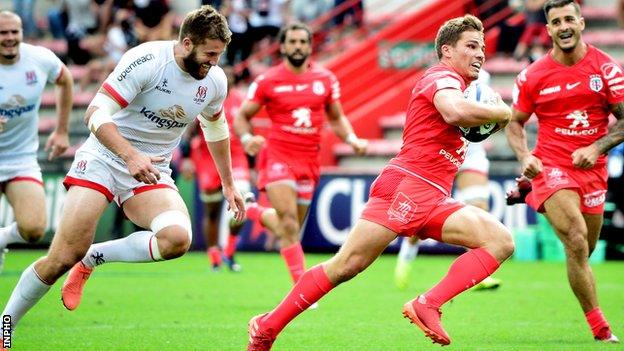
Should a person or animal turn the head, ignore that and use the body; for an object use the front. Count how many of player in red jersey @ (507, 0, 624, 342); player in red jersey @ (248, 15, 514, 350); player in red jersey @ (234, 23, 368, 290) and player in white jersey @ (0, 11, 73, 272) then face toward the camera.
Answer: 3

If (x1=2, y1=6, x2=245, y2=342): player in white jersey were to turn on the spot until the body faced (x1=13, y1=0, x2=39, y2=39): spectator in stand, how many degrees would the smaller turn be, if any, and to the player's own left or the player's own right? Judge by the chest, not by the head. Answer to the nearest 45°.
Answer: approximately 135° to the player's own left

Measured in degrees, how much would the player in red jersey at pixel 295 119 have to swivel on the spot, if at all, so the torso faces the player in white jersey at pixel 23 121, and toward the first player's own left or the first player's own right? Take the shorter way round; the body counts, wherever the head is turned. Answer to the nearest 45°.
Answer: approximately 45° to the first player's own right

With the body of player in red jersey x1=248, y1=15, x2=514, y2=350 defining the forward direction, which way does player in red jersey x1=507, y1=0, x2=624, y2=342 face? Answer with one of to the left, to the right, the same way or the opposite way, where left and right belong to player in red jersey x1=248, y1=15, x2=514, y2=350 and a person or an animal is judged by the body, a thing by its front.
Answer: to the right

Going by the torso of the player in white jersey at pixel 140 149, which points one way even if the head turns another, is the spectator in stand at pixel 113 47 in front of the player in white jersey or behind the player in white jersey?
behind

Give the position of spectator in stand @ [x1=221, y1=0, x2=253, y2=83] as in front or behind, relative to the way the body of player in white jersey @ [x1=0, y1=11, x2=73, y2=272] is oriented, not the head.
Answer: behind

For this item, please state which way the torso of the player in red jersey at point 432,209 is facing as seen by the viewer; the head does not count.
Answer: to the viewer's right

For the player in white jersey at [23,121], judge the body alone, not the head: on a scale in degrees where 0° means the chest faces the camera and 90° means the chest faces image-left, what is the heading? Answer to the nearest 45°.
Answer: approximately 0°

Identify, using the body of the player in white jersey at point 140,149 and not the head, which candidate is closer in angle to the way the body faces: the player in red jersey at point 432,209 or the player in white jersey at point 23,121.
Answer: the player in red jersey

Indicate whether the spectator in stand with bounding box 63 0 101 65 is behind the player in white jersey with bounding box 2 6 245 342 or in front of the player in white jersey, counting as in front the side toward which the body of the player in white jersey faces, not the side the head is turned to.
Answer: behind

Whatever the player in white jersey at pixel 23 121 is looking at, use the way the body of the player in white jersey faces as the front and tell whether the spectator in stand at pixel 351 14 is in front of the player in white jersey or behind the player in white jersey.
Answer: behind
